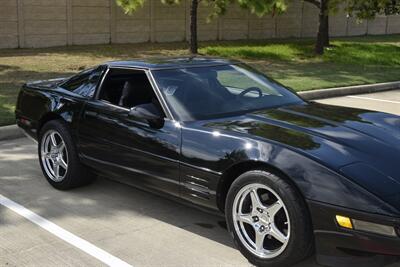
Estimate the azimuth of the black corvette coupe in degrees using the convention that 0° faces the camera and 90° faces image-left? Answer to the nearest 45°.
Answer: approximately 315°
